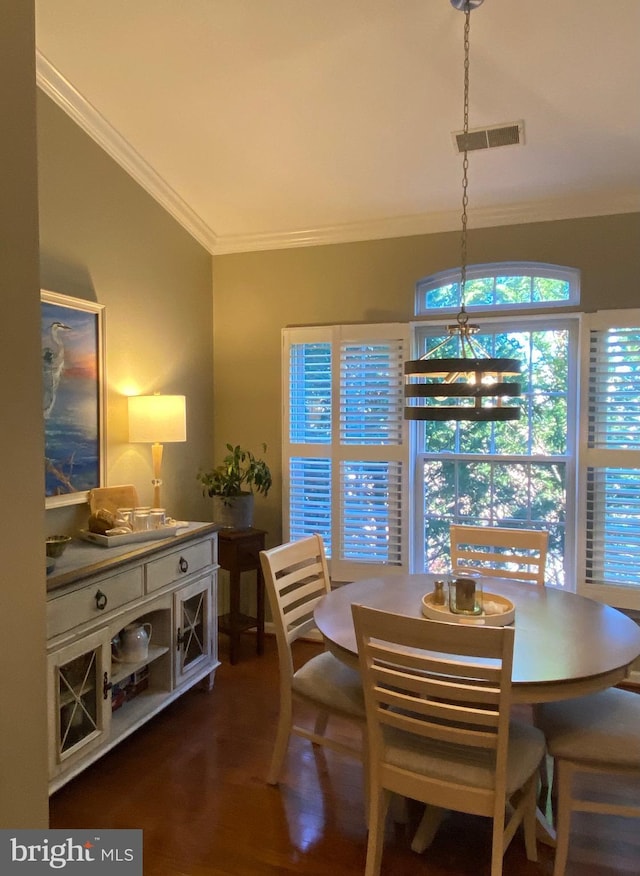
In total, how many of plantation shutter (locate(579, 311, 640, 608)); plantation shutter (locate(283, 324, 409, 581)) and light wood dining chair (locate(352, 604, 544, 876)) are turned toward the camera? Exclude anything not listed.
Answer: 2

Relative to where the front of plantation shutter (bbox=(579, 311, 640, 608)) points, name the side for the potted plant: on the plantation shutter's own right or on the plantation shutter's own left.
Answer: on the plantation shutter's own right

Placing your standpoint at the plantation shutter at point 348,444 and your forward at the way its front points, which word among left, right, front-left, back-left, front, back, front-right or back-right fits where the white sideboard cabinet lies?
front-right

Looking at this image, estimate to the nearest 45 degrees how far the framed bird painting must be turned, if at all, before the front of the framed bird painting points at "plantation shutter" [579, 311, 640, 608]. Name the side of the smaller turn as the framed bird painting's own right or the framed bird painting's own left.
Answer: approximately 45° to the framed bird painting's own left

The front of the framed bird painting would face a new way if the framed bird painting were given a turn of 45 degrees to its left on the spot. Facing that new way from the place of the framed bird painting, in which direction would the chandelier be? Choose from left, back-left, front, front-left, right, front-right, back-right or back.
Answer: front-right

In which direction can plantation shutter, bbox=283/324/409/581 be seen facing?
toward the camera

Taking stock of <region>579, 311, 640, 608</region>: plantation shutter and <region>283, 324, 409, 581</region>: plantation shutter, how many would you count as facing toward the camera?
2

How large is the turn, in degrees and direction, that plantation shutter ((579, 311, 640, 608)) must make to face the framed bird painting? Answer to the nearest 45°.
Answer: approximately 45° to its right

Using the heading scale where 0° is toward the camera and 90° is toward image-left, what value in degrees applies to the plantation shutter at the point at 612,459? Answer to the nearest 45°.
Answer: approximately 0°

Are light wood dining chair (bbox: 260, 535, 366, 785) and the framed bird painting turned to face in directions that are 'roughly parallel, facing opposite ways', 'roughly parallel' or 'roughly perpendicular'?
roughly parallel

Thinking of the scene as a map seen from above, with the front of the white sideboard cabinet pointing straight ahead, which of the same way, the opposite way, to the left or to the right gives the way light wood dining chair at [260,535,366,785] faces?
the same way

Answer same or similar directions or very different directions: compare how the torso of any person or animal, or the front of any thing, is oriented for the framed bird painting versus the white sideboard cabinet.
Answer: same or similar directions

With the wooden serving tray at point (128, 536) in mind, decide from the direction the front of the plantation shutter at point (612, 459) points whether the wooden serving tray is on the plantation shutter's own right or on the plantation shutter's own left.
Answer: on the plantation shutter's own right

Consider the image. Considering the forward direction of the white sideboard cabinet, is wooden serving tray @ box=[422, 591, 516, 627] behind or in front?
in front

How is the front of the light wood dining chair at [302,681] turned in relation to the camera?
facing the viewer and to the right of the viewer

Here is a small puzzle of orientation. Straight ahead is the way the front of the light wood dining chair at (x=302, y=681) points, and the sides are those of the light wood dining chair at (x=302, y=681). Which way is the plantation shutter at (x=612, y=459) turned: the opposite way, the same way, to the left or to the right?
to the right

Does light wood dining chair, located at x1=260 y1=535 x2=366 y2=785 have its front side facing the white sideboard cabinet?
no

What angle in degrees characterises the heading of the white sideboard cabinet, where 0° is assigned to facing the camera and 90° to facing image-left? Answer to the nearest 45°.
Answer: approximately 315°
